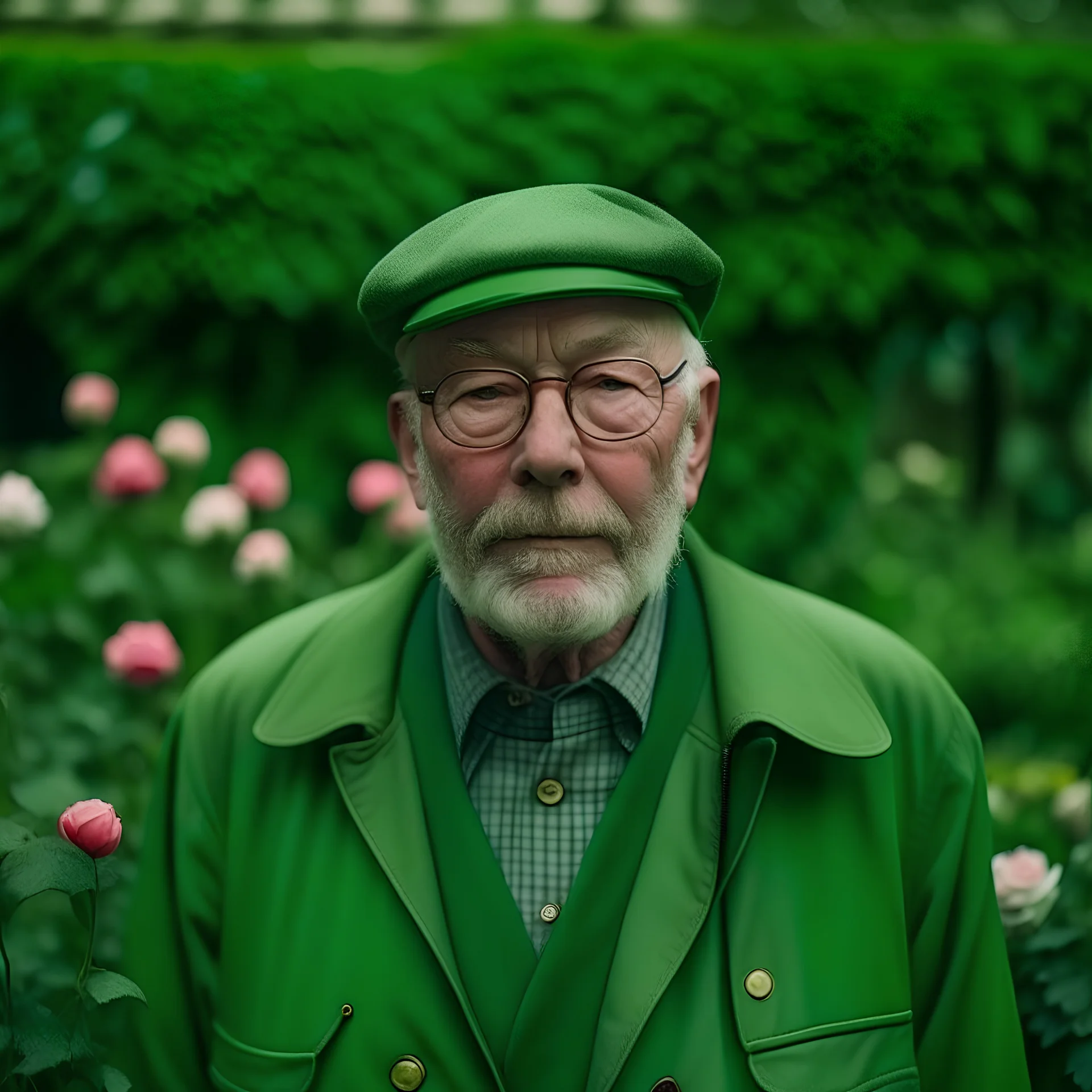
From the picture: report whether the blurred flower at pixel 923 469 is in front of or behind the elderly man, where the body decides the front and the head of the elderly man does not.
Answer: behind

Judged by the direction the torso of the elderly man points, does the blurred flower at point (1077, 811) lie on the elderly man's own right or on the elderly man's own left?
on the elderly man's own left

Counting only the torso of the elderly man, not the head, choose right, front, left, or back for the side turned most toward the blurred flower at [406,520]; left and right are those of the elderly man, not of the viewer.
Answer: back

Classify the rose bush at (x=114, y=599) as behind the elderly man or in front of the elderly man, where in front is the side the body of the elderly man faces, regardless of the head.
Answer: behind

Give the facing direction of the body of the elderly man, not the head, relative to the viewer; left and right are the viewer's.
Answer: facing the viewer
